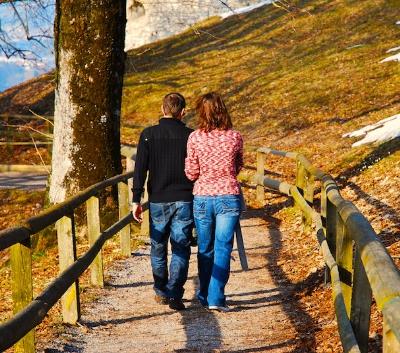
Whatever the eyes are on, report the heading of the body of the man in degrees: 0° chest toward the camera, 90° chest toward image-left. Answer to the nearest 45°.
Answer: approximately 180°

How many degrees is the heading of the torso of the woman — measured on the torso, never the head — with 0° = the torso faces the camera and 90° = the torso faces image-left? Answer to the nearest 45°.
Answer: approximately 180°

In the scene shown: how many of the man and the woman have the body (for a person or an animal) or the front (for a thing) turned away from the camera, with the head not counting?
2

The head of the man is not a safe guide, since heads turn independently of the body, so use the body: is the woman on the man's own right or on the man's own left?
on the man's own right

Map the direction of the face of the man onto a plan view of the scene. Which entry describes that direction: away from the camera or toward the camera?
away from the camera

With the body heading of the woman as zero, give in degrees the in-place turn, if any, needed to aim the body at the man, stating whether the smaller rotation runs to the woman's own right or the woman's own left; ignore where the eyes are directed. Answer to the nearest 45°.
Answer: approximately 45° to the woman's own left

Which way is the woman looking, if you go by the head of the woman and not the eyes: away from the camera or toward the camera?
away from the camera
